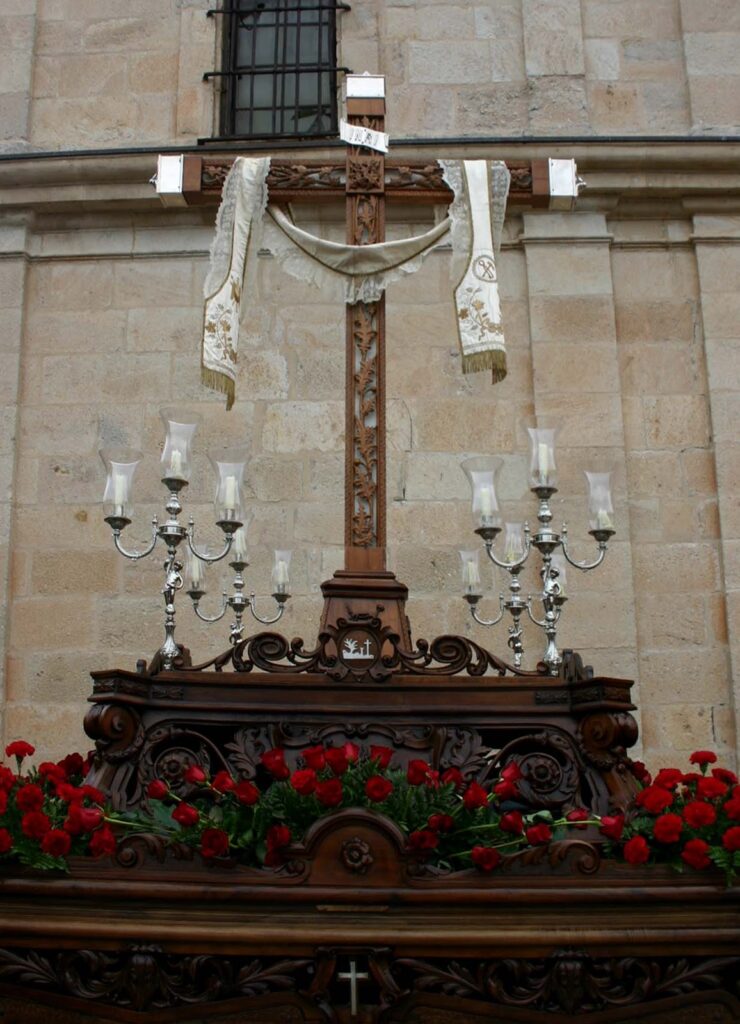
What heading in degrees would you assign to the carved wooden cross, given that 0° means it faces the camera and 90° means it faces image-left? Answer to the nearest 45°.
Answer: approximately 0°
